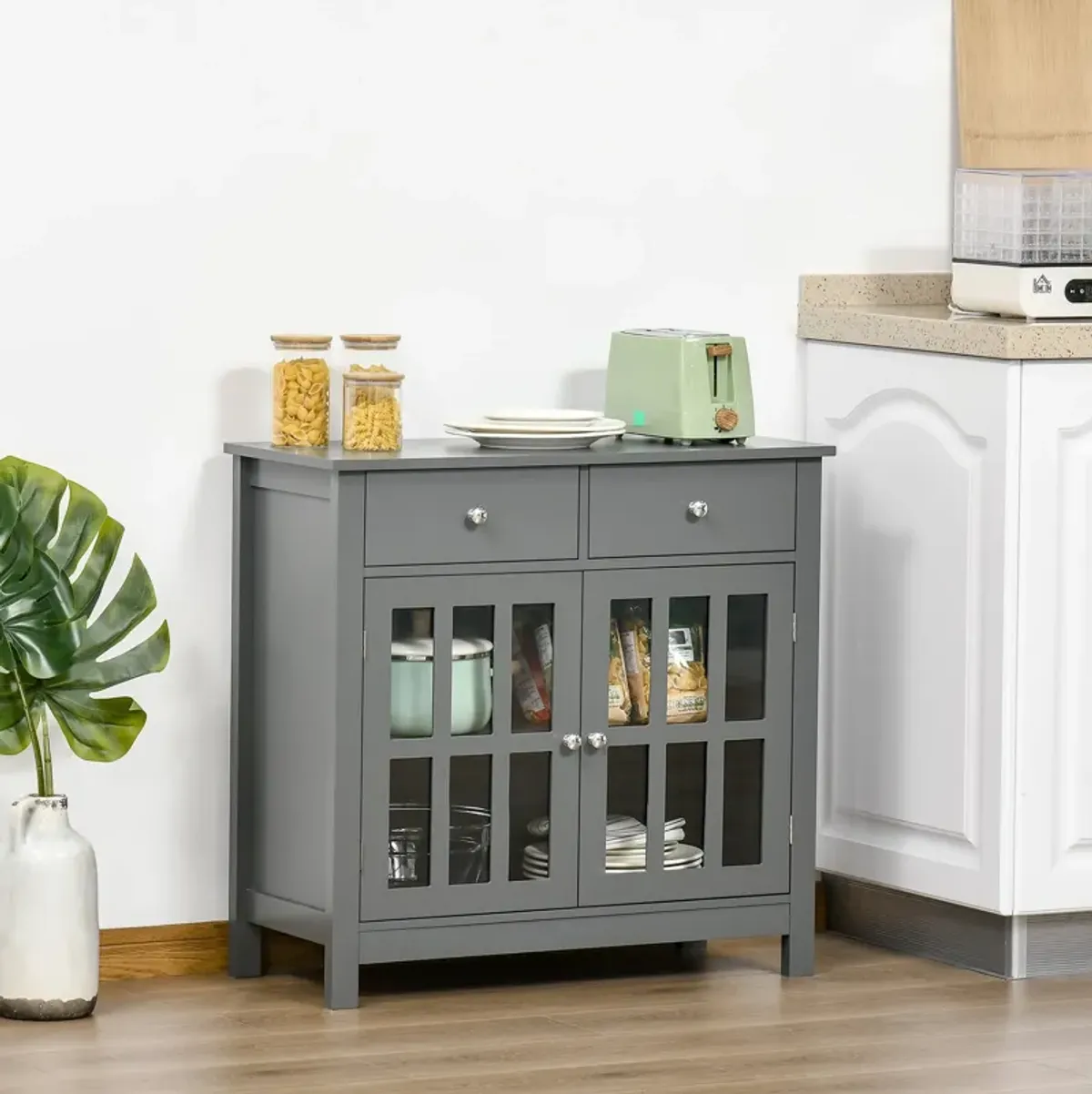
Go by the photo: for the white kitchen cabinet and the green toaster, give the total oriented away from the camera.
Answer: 0

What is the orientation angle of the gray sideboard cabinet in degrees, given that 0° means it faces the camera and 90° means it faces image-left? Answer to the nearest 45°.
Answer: approximately 315°

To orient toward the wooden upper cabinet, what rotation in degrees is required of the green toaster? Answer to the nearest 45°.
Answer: approximately 90° to its left

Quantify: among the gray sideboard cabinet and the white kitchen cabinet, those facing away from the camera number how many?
0

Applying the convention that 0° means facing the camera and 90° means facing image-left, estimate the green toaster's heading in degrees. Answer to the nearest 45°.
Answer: approximately 315°

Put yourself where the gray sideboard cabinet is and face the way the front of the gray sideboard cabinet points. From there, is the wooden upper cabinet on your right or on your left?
on your left

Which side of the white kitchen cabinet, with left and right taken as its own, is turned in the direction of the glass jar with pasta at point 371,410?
right
